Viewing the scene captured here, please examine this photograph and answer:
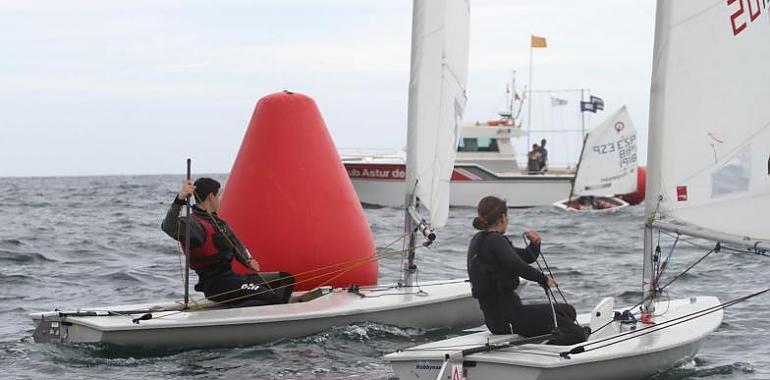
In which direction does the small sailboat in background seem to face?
to the viewer's left

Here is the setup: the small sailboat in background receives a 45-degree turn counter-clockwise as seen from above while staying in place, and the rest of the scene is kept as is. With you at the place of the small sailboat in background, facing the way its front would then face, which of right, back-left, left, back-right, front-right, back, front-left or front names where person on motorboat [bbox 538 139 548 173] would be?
right

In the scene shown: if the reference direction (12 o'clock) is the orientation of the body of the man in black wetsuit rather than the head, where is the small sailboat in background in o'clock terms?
The small sailboat in background is roughly at 10 o'clock from the man in black wetsuit.

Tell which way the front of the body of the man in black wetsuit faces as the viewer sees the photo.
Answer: to the viewer's right

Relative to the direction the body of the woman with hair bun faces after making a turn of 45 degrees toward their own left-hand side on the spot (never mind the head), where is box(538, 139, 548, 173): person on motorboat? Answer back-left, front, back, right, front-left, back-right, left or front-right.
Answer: front

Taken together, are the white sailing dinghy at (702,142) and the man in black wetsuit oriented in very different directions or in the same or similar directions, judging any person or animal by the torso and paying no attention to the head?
same or similar directions

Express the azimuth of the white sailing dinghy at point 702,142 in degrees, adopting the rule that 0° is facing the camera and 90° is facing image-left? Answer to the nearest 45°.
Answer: approximately 225°

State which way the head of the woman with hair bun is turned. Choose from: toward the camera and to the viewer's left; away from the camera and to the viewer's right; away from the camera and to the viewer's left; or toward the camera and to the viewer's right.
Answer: away from the camera and to the viewer's right

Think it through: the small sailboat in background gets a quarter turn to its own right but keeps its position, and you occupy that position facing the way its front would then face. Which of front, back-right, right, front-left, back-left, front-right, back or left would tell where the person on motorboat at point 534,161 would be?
front-left

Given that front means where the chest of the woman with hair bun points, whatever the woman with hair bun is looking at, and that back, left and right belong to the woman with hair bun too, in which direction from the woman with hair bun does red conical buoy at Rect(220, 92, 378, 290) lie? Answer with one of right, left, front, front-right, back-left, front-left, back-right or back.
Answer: left
